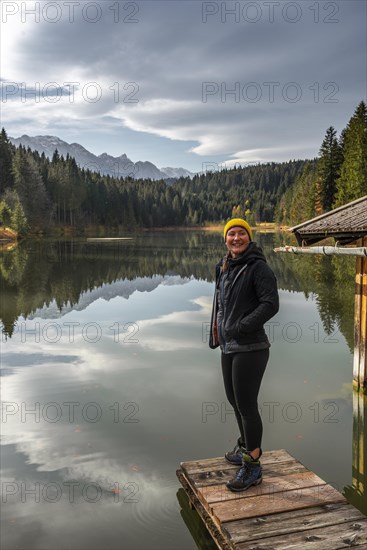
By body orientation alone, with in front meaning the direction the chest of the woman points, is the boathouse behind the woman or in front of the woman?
behind

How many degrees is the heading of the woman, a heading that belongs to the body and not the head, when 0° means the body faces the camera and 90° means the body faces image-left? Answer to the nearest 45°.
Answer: approximately 45°
